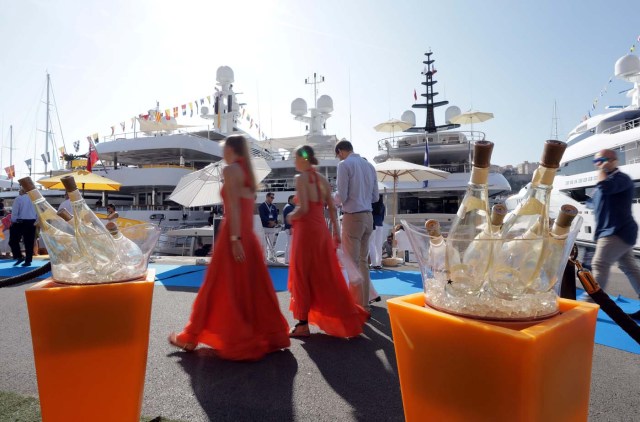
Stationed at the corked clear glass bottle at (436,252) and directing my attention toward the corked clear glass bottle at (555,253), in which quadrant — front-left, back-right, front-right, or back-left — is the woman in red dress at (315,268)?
back-left

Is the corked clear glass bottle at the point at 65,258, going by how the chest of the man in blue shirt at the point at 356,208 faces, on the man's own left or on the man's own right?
on the man's own left

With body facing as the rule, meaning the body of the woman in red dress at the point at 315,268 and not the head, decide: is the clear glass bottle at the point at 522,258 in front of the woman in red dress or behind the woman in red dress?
behind

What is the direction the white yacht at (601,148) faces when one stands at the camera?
facing away from the viewer and to the left of the viewer

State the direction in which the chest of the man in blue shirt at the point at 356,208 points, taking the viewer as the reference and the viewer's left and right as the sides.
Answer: facing away from the viewer and to the left of the viewer

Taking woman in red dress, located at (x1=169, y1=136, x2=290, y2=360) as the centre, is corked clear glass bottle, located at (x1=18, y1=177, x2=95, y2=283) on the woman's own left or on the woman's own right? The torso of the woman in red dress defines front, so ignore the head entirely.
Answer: on the woman's own left

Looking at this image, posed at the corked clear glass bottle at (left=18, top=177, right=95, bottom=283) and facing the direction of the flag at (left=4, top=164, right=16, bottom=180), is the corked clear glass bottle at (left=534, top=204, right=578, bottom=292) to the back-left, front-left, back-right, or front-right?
back-right
